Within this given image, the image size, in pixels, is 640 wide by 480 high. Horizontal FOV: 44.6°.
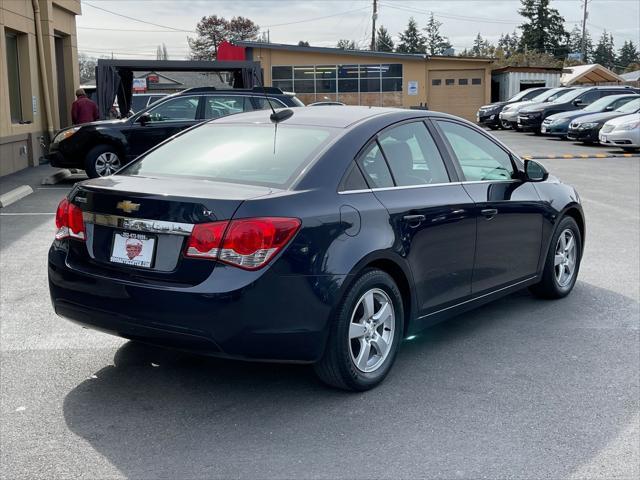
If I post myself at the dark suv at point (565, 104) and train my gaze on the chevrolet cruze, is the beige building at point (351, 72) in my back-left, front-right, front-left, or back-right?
back-right

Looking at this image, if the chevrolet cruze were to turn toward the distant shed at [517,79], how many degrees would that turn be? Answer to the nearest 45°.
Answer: approximately 45° to its left

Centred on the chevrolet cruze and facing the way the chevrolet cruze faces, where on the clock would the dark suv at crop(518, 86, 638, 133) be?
The dark suv is roughly at 11 o'clock from the chevrolet cruze.

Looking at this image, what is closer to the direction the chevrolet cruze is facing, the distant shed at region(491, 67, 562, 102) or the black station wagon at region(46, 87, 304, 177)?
the distant shed

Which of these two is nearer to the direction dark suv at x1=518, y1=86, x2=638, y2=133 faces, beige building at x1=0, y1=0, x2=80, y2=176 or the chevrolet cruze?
the beige building

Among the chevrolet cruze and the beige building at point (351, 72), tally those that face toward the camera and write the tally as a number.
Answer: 1

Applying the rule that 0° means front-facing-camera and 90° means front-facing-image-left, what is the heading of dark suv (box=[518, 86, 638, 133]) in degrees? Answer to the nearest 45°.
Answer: approximately 45°

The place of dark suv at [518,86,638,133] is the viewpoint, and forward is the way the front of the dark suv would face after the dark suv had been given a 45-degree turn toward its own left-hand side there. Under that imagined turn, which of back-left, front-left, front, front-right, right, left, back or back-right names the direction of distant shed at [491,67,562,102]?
back

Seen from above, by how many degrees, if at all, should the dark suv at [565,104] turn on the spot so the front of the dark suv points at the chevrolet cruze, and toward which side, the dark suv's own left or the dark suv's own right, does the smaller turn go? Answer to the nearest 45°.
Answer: approximately 45° to the dark suv's own left

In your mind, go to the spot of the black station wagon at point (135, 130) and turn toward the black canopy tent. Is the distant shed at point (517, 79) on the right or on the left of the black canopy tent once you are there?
right

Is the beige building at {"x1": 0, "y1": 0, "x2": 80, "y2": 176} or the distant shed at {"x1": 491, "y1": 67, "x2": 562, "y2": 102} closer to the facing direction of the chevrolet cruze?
the distant shed

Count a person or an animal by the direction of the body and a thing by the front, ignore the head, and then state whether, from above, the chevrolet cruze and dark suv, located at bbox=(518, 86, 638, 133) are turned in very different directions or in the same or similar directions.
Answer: very different directions

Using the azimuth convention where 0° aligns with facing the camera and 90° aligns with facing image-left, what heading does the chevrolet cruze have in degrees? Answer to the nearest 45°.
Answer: approximately 225°
